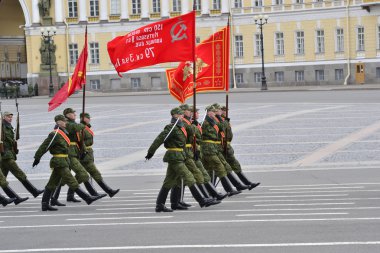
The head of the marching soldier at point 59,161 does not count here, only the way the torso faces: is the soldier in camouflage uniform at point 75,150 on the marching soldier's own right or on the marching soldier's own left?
on the marching soldier's own left
